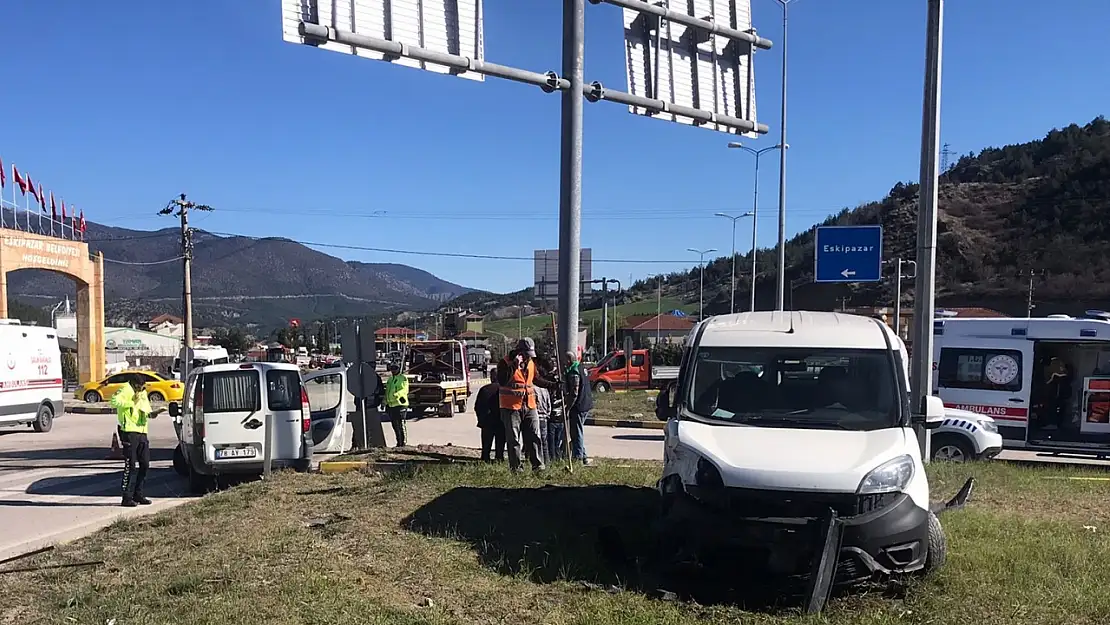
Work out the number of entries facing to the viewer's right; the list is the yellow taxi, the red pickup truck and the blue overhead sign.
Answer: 0

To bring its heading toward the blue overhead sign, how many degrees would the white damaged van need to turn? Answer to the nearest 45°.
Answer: approximately 180°

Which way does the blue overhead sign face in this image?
toward the camera

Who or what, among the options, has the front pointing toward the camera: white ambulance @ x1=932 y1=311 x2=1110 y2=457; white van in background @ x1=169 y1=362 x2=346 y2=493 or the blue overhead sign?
the blue overhead sign

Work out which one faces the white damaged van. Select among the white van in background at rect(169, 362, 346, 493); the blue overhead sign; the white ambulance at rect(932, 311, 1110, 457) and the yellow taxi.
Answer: the blue overhead sign

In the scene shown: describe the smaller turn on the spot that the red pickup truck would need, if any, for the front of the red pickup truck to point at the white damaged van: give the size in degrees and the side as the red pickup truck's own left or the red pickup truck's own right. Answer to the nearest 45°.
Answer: approximately 90° to the red pickup truck's own left

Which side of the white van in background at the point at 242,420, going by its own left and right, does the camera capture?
back

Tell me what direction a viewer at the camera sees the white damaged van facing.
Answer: facing the viewer

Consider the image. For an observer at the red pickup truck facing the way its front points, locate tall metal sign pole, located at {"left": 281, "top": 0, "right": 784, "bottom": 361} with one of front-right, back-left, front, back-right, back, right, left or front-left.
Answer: left

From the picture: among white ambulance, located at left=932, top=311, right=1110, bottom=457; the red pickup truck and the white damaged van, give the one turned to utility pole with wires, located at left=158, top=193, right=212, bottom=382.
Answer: the red pickup truck

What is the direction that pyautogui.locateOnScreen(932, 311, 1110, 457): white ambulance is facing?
to the viewer's right
